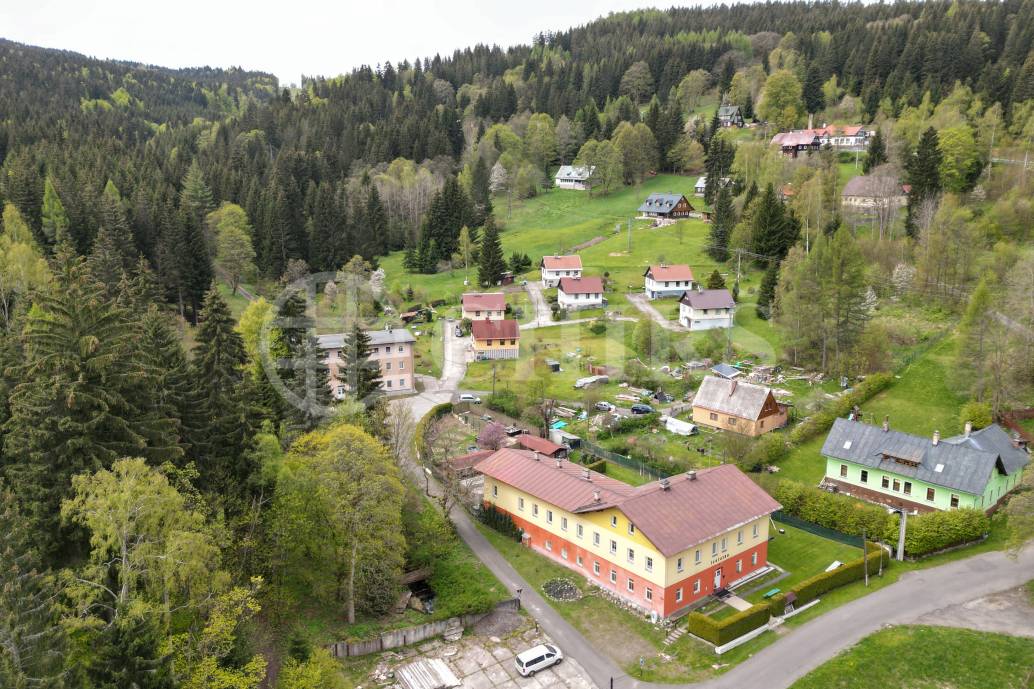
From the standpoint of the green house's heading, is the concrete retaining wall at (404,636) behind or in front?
in front

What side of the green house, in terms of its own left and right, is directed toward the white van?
front

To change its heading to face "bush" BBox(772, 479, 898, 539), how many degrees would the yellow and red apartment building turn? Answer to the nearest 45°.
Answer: approximately 90° to its left

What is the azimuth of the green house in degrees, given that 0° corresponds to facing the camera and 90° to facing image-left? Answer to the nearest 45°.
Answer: approximately 45°

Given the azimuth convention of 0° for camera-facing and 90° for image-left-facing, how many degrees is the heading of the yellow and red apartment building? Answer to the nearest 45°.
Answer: approximately 315°

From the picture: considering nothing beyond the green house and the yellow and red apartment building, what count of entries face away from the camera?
0

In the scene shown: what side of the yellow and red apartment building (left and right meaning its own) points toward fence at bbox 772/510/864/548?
left

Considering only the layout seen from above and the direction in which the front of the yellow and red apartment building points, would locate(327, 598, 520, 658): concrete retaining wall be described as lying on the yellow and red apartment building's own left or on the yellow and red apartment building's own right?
on the yellow and red apartment building's own right

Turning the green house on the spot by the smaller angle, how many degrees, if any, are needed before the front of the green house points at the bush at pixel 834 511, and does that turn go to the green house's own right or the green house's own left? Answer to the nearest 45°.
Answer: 0° — it already faces it

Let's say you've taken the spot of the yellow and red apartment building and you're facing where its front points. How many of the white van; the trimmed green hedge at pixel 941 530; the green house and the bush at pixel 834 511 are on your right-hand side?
1
